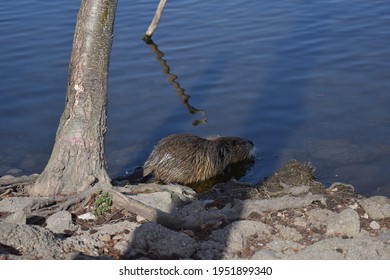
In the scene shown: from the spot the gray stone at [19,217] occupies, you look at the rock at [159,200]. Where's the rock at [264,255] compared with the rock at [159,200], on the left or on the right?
right

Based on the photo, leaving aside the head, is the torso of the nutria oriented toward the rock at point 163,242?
no

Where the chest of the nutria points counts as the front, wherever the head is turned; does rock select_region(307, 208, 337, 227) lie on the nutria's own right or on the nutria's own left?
on the nutria's own right

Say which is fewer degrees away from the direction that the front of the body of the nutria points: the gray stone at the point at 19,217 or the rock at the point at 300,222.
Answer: the rock

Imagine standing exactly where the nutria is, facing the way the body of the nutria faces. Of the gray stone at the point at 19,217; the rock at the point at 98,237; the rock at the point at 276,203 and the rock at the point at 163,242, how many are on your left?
0

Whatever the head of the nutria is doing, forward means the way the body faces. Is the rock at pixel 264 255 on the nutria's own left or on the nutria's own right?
on the nutria's own right

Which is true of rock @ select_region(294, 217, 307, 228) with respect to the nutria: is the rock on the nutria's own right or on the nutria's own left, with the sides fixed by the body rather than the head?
on the nutria's own right

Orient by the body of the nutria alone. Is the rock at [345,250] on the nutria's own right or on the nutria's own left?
on the nutria's own right

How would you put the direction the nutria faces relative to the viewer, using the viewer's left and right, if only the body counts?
facing to the right of the viewer

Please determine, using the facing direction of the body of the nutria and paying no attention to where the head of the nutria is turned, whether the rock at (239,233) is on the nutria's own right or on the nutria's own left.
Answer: on the nutria's own right

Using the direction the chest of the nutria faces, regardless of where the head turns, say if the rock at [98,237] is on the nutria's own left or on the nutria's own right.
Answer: on the nutria's own right

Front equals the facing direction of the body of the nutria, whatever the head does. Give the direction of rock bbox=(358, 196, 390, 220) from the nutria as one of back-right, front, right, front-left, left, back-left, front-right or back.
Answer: front-right

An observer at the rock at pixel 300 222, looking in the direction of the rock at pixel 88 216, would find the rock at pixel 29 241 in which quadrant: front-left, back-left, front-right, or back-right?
front-left

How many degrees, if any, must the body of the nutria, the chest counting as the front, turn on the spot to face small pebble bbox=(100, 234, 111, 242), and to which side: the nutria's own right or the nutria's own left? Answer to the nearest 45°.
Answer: approximately 90° to the nutria's own right

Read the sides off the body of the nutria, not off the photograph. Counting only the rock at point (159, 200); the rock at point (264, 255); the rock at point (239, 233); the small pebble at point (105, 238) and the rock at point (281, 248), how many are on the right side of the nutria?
5
